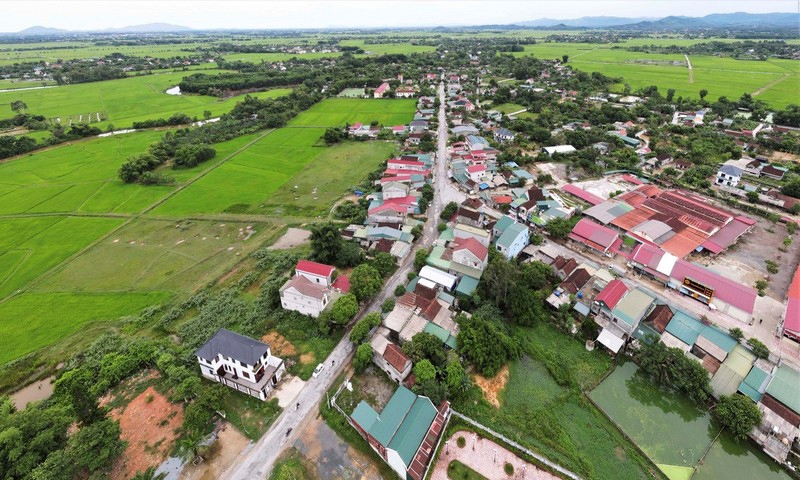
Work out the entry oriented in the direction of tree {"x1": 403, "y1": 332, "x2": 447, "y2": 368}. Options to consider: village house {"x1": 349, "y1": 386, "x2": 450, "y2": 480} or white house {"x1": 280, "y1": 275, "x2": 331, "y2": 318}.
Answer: the white house

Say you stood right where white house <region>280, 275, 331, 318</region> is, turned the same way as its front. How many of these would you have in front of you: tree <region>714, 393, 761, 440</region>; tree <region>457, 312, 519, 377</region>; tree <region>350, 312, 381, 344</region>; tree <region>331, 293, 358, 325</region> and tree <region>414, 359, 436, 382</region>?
5

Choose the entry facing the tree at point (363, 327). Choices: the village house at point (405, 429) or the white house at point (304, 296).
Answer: the white house

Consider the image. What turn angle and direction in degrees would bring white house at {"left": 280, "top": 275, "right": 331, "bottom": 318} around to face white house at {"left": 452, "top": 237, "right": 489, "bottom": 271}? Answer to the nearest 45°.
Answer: approximately 45° to its left

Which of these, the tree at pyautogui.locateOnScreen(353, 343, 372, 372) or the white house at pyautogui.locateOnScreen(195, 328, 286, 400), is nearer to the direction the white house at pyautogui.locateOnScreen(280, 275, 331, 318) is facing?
the tree

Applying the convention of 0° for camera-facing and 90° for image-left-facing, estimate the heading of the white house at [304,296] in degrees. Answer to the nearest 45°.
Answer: approximately 315°

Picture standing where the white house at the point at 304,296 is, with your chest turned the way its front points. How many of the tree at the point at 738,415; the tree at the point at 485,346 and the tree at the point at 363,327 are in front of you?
3

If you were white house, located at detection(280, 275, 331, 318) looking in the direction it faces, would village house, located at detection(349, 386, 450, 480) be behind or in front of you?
in front

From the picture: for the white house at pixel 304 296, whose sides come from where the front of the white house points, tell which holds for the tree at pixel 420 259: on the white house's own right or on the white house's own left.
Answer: on the white house's own left

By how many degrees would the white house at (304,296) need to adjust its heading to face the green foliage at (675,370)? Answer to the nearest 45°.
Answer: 0° — it already faces it

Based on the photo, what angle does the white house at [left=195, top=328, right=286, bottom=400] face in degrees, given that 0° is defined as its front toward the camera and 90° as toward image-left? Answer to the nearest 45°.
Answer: approximately 315°
